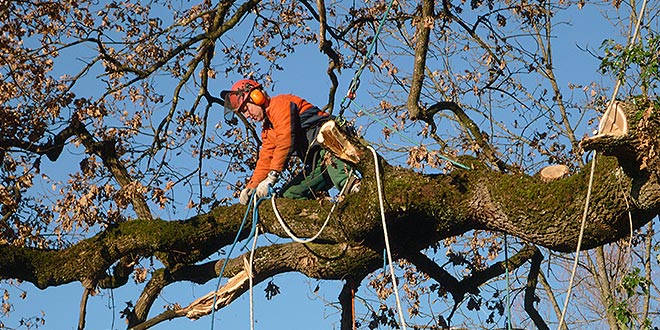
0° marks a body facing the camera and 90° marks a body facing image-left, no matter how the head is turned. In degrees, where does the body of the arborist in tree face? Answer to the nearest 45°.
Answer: approximately 90°

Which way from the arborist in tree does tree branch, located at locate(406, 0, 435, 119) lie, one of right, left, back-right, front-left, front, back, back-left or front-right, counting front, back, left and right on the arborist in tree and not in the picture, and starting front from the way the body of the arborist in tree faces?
back
